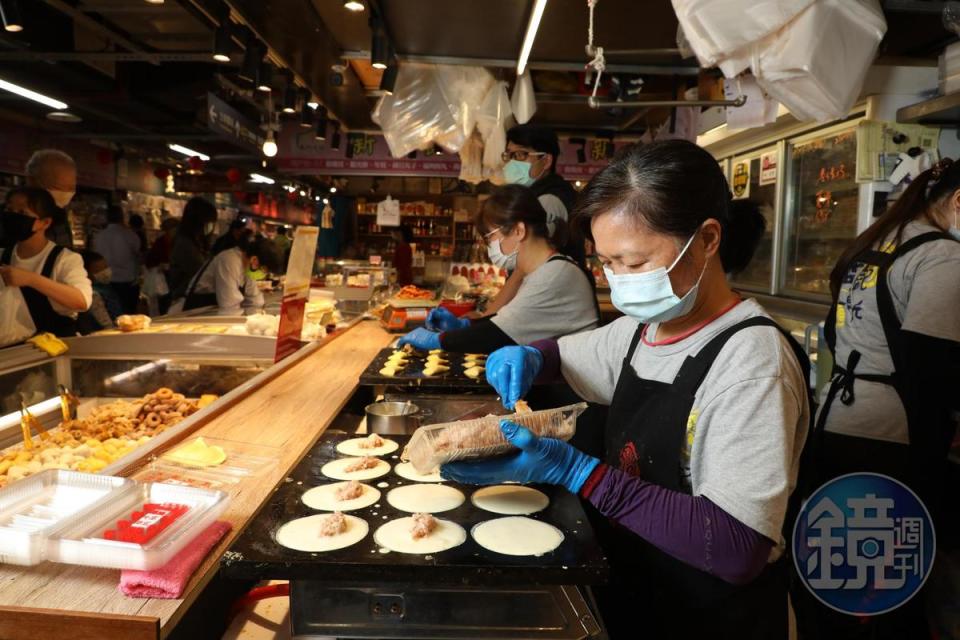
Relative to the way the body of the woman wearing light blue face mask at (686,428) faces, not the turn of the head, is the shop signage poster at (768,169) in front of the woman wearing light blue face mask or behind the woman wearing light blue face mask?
behind

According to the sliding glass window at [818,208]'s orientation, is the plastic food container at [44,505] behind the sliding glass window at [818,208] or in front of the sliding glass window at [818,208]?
in front

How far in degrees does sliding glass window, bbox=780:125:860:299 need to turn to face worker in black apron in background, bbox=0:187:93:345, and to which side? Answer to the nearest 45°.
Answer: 0° — it already faces them

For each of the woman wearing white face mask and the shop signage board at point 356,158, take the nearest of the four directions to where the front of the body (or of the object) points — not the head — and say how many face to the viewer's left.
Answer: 1

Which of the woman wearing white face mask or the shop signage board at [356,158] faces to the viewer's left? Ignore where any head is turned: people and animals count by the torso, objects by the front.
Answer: the woman wearing white face mask

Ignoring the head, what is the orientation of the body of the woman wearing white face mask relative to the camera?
to the viewer's left

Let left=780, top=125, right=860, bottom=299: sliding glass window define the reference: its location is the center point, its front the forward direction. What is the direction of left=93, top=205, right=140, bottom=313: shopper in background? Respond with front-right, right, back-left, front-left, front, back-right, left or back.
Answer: front-right

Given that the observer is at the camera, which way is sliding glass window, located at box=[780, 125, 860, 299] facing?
facing the viewer and to the left of the viewer

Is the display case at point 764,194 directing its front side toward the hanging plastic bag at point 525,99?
yes

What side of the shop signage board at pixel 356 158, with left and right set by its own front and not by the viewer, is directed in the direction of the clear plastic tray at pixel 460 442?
front

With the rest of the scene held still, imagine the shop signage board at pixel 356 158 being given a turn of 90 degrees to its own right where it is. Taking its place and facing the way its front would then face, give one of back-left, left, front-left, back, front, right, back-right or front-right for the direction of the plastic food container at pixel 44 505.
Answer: left

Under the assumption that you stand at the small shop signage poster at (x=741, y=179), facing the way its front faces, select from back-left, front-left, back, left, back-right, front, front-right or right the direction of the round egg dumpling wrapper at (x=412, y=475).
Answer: front-left

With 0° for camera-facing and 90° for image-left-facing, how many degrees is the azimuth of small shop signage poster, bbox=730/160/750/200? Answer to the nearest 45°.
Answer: approximately 45°
